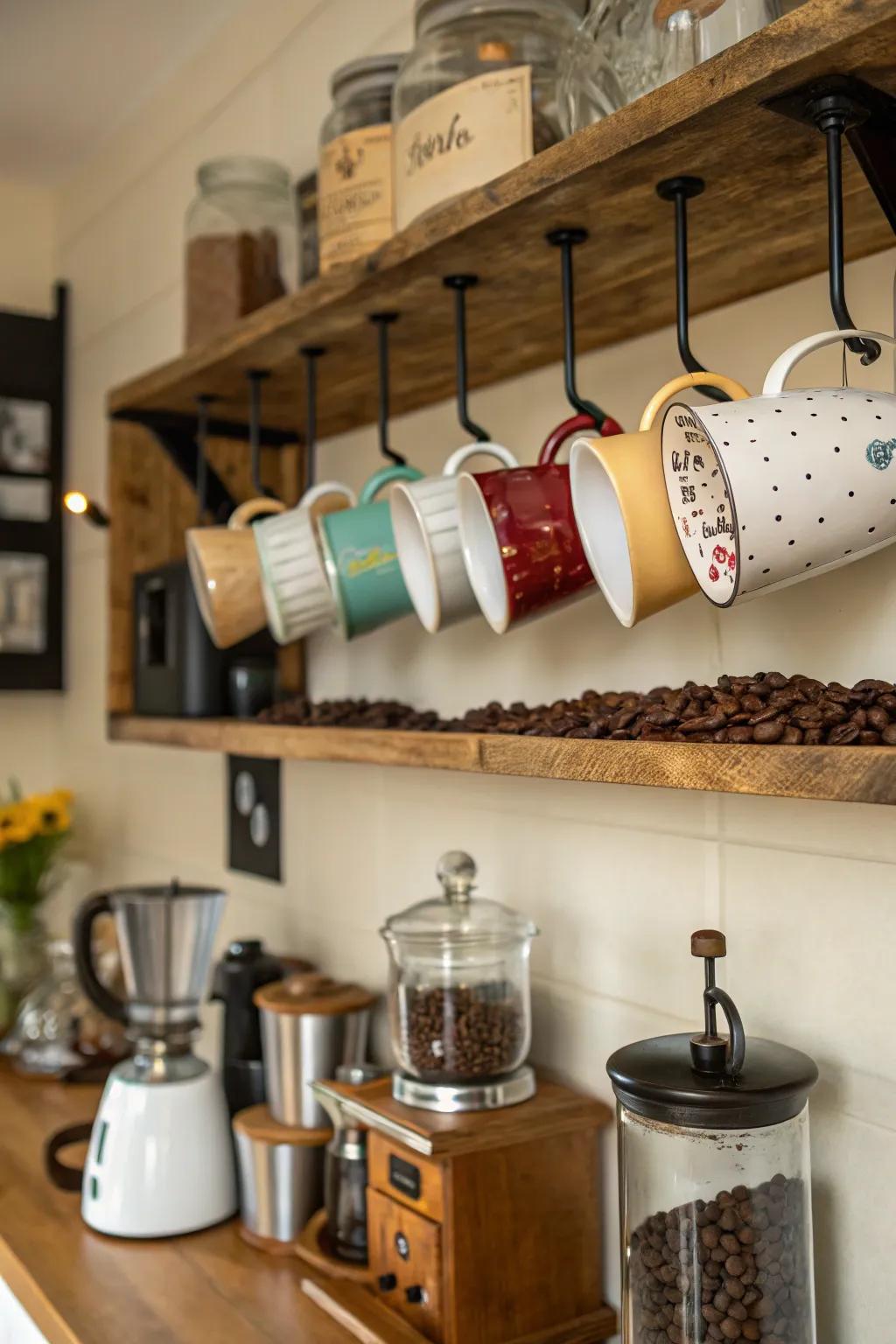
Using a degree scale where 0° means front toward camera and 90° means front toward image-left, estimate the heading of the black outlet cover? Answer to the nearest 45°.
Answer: approximately 45°

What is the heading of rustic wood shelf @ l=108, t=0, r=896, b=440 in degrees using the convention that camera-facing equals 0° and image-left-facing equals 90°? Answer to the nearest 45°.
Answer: approximately 45°

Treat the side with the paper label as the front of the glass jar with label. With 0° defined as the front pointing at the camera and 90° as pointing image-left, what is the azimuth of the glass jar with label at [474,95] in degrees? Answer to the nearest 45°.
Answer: approximately 45°

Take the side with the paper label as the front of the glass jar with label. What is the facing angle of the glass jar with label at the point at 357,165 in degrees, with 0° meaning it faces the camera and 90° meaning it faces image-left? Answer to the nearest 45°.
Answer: approximately 45°
